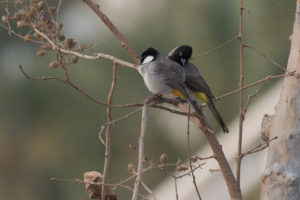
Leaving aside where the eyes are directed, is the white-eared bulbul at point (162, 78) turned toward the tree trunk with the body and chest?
no

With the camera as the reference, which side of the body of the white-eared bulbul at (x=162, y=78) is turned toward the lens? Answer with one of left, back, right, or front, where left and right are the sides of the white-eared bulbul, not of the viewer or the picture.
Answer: left
